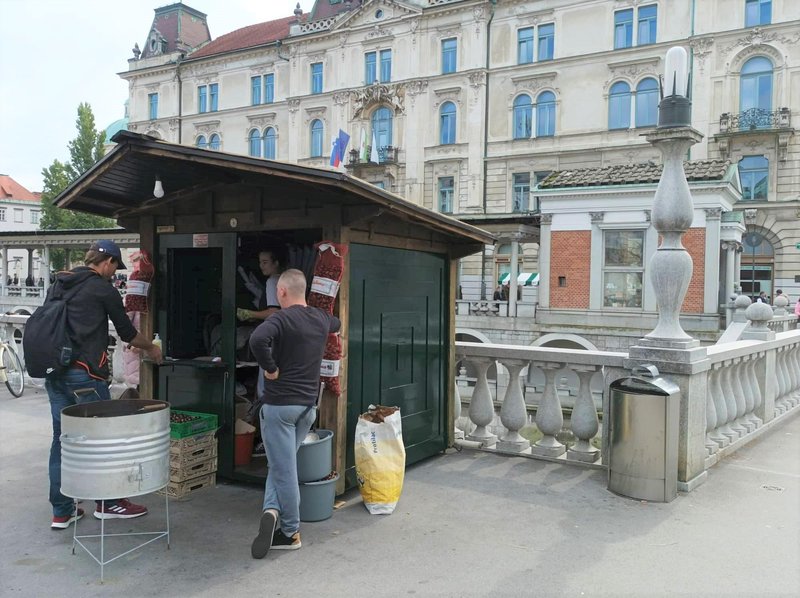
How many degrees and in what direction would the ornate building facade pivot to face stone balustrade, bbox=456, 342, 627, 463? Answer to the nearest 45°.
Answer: approximately 45° to its left

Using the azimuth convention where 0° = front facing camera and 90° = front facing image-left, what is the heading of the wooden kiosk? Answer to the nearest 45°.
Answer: approximately 45°

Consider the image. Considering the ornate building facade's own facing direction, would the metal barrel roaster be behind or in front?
in front

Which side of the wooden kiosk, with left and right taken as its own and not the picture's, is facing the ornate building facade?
back

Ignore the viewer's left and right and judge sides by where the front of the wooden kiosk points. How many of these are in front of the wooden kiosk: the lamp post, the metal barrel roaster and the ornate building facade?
1

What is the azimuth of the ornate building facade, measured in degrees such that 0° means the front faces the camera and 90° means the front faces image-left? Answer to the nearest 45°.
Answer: approximately 45°

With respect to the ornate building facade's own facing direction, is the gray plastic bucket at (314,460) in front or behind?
in front

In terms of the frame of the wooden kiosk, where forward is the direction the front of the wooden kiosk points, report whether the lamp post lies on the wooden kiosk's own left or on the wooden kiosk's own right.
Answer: on the wooden kiosk's own left

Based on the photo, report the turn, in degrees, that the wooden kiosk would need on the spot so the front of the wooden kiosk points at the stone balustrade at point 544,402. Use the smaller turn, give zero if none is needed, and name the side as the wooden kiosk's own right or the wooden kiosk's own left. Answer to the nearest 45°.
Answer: approximately 135° to the wooden kiosk's own left
